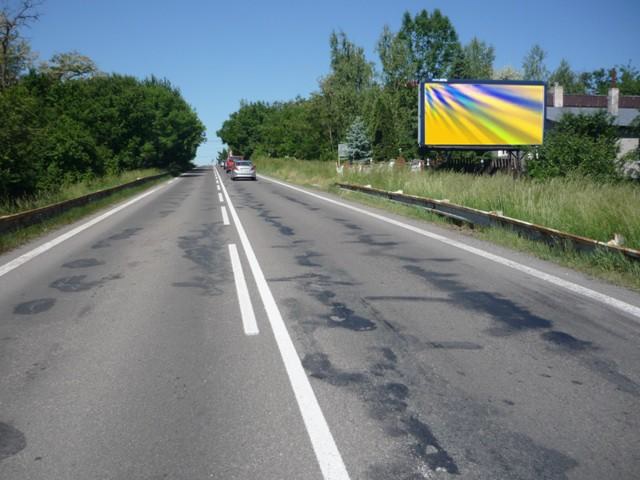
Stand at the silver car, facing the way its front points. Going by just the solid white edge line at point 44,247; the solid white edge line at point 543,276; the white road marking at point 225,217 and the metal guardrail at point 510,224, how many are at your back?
4

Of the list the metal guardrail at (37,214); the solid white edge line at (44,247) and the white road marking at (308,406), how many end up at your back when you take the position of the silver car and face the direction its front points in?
3

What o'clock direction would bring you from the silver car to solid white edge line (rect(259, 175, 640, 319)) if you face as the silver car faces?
The solid white edge line is roughly at 6 o'clock from the silver car.

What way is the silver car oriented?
away from the camera

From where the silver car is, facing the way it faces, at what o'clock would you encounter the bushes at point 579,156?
The bushes is roughly at 5 o'clock from the silver car.

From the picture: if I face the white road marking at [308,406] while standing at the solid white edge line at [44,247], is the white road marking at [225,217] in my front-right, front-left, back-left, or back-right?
back-left

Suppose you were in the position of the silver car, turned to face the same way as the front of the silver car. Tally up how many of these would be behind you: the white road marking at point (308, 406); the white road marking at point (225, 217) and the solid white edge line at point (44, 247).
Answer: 3

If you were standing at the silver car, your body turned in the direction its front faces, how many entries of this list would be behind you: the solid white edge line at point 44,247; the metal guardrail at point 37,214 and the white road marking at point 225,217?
3

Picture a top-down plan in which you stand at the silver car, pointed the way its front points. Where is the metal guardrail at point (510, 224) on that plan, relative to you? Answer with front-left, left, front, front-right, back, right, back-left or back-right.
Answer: back

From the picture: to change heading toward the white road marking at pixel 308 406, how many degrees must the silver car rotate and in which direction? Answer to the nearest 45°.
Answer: approximately 180°

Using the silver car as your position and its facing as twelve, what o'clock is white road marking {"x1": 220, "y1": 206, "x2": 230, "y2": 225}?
The white road marking is roughly at 6 o'clock from the silver car.

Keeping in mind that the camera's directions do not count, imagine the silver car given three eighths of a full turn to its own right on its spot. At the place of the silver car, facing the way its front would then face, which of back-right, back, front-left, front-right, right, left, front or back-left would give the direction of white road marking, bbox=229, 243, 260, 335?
front-right

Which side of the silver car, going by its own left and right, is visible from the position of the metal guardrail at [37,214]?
back
